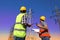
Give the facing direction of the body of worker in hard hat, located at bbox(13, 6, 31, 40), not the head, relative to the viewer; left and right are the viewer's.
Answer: facing away from the viewer and to the right of the viewer
